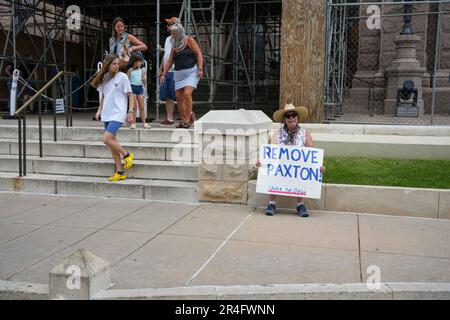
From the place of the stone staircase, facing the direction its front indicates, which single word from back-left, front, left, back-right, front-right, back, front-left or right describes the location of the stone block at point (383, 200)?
front-left

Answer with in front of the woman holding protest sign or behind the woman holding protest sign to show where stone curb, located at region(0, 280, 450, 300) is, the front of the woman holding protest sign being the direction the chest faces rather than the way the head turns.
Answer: in front

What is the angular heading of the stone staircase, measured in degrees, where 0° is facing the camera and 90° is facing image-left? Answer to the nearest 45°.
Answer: approximately 0°

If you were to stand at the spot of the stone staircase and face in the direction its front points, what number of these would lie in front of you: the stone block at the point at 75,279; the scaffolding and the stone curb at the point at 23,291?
2

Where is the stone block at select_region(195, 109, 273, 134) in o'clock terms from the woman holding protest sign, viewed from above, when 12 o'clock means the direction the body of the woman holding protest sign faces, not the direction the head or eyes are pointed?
The stone block is roughly at 4 o'clock from the woman holding protest sign.

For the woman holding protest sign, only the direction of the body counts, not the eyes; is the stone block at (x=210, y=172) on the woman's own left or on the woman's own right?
on the woman's own right

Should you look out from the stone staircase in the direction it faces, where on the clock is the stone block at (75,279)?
The stone block is roughly at 12 o'clock from the stone staircase.

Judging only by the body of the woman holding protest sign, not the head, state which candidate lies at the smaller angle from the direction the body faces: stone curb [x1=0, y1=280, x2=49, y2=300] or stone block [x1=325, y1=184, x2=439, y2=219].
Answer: the stone curb

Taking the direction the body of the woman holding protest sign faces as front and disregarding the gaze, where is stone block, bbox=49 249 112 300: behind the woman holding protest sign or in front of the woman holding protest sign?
in front

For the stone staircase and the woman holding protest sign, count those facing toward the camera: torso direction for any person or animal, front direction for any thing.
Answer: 2

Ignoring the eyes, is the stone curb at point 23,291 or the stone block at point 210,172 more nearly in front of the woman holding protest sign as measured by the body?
the stone curb

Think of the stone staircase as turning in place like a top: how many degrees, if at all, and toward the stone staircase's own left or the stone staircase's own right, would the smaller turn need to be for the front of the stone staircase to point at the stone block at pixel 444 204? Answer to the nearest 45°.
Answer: approximately 45° to the stone staircase's own left

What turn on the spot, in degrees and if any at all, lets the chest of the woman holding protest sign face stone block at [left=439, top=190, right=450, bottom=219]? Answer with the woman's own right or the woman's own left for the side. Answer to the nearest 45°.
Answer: approximately 90° to the woman's own left

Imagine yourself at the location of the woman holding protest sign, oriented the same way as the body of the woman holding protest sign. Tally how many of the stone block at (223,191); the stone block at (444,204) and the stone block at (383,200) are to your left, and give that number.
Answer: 2

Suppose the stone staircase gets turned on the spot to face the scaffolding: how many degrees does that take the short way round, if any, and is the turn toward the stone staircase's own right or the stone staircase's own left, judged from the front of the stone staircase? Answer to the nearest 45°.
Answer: approximately 180°
